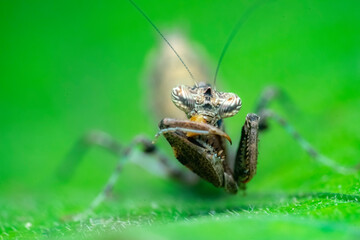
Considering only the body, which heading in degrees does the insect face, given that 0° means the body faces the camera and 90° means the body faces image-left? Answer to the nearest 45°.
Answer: approximately 0°
